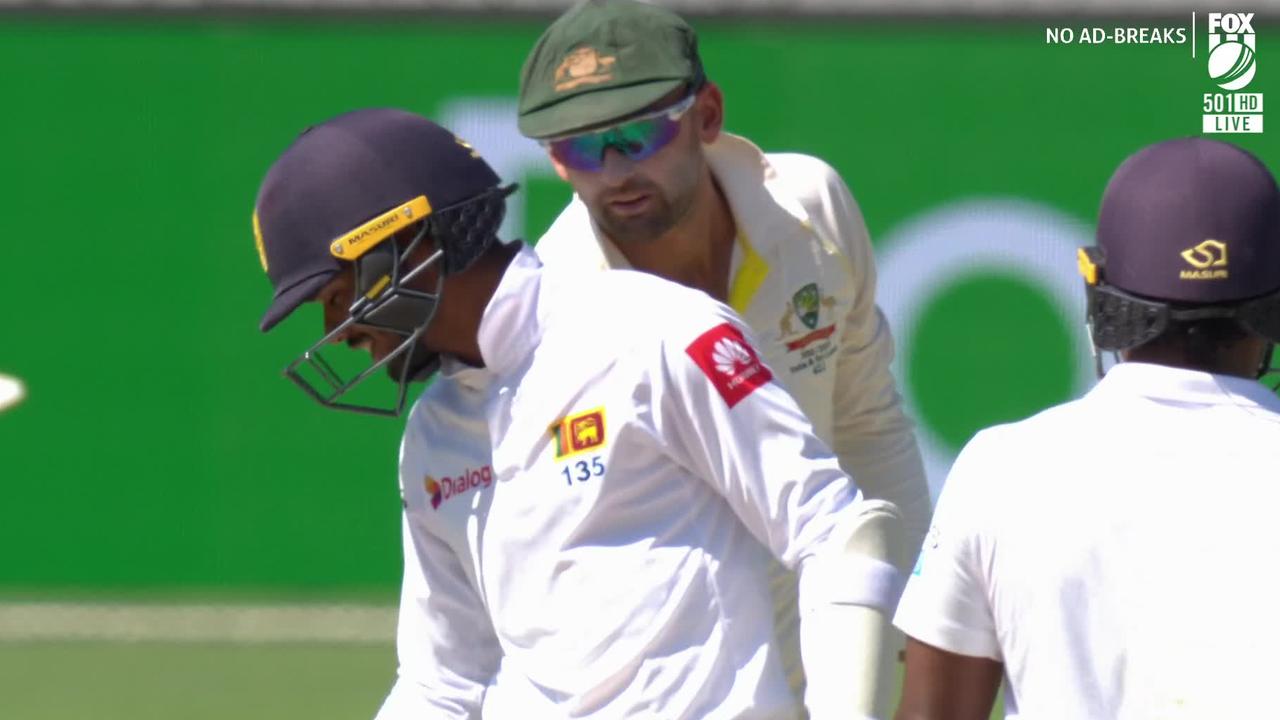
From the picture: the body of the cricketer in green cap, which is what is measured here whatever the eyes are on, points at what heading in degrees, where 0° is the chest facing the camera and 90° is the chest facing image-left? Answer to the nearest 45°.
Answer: approximately 45°
